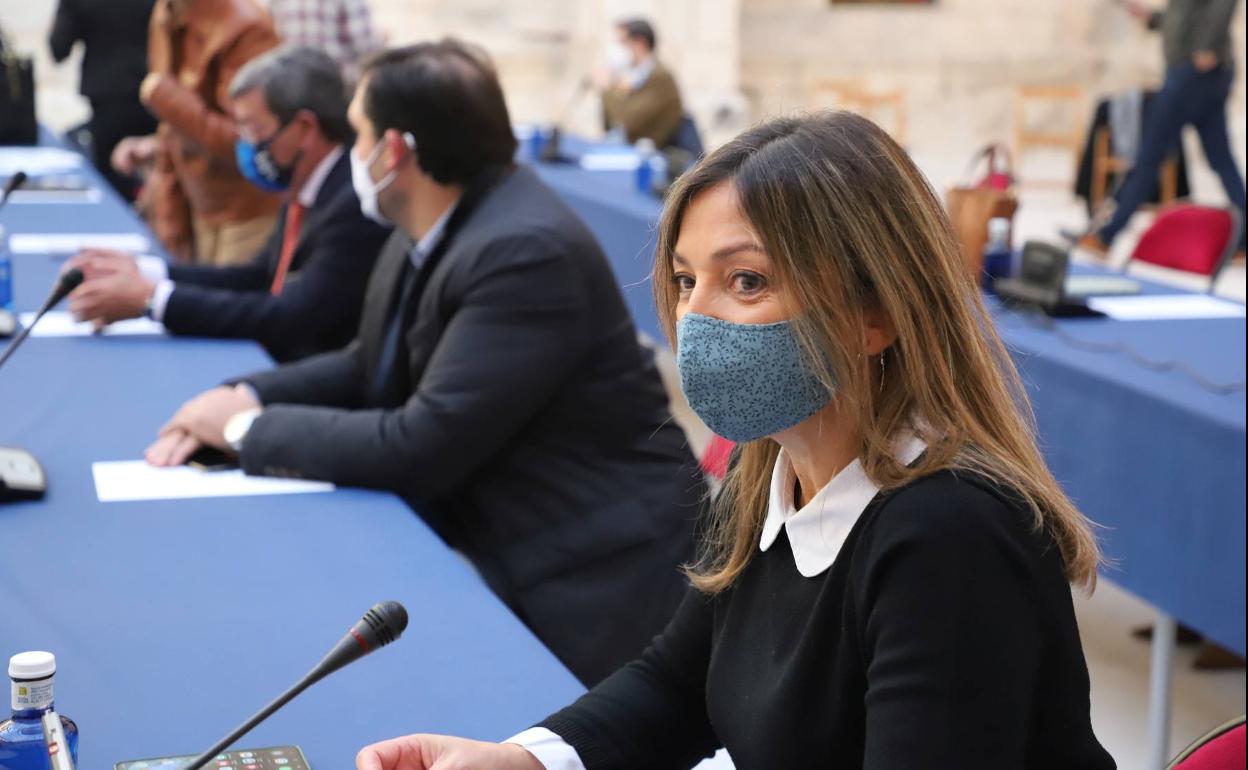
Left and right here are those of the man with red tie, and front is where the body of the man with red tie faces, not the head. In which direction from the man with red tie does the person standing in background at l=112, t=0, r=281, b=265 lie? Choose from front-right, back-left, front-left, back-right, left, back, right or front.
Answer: right

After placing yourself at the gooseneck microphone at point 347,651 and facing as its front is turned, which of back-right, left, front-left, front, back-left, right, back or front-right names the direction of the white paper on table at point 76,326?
left

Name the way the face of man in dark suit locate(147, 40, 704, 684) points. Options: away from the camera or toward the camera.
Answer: away from the camera

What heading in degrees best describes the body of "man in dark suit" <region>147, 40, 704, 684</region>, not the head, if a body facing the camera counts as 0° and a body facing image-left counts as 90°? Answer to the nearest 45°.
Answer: approximately 90°

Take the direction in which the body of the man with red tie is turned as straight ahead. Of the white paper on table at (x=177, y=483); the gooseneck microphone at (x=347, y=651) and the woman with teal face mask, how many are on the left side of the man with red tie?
3

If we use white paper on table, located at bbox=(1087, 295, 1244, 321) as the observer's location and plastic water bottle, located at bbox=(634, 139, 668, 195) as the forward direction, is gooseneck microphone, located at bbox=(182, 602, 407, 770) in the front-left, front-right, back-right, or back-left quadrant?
back-left

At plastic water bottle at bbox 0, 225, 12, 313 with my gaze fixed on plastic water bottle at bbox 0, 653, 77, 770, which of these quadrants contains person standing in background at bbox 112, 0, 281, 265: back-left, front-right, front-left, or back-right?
back-left

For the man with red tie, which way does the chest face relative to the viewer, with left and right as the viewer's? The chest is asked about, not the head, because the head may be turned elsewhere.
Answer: facing to the left of the viewer

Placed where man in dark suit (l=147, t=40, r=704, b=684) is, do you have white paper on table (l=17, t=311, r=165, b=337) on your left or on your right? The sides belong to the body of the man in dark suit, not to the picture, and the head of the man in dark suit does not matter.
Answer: on your right

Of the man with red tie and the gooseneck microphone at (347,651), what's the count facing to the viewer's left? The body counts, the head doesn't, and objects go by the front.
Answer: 1

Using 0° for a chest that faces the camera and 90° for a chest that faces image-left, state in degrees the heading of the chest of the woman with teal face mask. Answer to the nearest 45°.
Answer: approximately 45°

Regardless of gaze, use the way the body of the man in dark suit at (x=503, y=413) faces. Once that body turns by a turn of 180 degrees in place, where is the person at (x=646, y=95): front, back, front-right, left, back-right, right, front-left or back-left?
left

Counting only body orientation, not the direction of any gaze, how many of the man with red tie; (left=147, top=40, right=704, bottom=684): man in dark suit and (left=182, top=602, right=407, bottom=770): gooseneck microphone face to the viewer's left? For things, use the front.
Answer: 2

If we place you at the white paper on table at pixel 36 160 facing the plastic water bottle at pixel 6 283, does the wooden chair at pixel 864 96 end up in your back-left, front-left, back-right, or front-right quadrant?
back-left

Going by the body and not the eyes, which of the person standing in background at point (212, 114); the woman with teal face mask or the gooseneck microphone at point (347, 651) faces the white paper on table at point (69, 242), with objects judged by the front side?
the person standing in background
